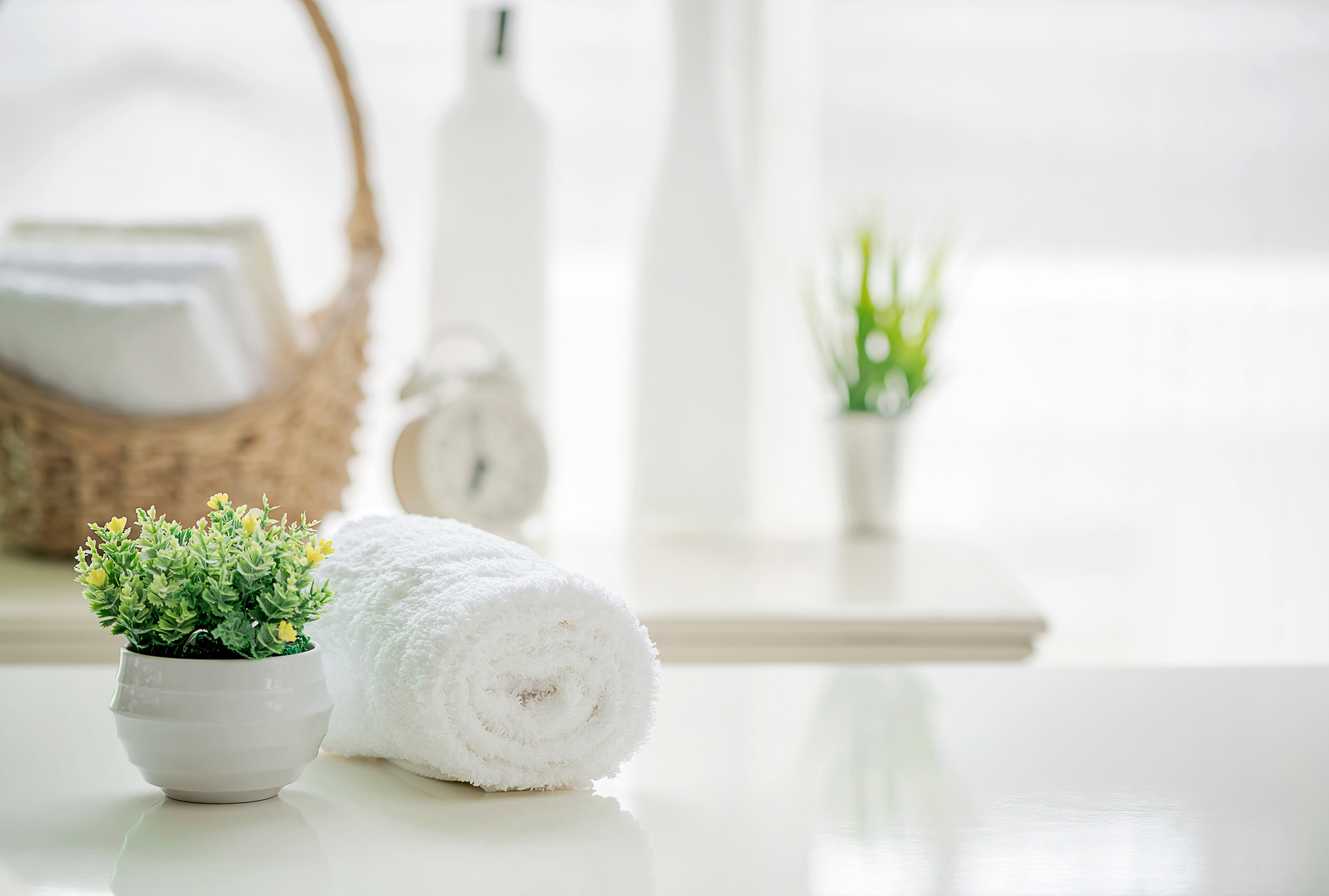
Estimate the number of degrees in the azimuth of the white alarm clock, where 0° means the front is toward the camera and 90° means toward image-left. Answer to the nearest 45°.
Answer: approximately 315°

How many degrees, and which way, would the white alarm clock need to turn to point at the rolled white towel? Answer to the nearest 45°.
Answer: approximately 45° to its right
